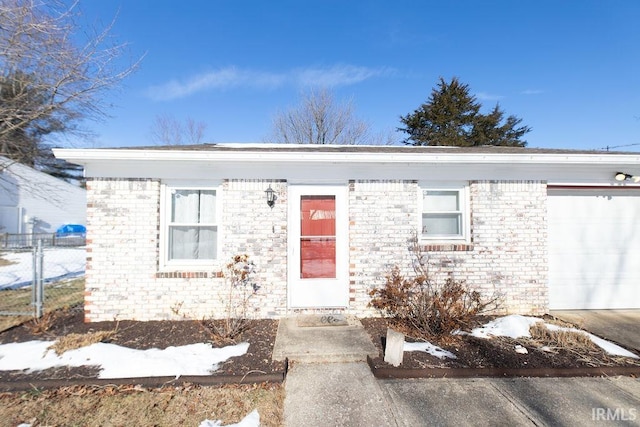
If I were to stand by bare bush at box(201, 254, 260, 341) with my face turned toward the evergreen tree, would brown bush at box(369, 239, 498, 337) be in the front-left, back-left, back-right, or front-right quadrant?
front-right

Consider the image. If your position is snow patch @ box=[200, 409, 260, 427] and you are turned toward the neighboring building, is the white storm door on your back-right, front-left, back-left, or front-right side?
front-right

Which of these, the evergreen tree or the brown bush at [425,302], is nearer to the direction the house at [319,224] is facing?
the brown bush

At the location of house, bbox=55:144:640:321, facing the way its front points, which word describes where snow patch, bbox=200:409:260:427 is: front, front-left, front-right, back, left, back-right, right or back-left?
front

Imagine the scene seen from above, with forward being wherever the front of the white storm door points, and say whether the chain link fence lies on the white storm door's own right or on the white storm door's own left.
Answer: on the white storm door's own right

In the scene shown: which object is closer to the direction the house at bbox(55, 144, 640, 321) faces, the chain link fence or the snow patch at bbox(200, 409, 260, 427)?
the snow patch

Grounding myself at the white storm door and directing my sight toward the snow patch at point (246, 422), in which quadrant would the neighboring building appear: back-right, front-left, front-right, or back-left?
back-right

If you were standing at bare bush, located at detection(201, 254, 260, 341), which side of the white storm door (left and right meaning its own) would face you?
right

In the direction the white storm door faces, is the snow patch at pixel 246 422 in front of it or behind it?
in front

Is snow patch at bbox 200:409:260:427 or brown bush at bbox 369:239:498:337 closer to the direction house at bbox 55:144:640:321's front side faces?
the snow patch

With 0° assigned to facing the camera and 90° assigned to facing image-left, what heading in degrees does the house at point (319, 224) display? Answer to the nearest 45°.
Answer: approximately 0°

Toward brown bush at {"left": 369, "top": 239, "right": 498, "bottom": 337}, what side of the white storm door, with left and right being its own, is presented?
left

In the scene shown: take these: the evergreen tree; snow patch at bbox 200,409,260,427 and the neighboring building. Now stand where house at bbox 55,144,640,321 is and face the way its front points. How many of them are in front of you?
1

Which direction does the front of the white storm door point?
toward the camera

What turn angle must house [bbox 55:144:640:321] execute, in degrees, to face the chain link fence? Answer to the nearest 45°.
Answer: approximately 90° to its right
